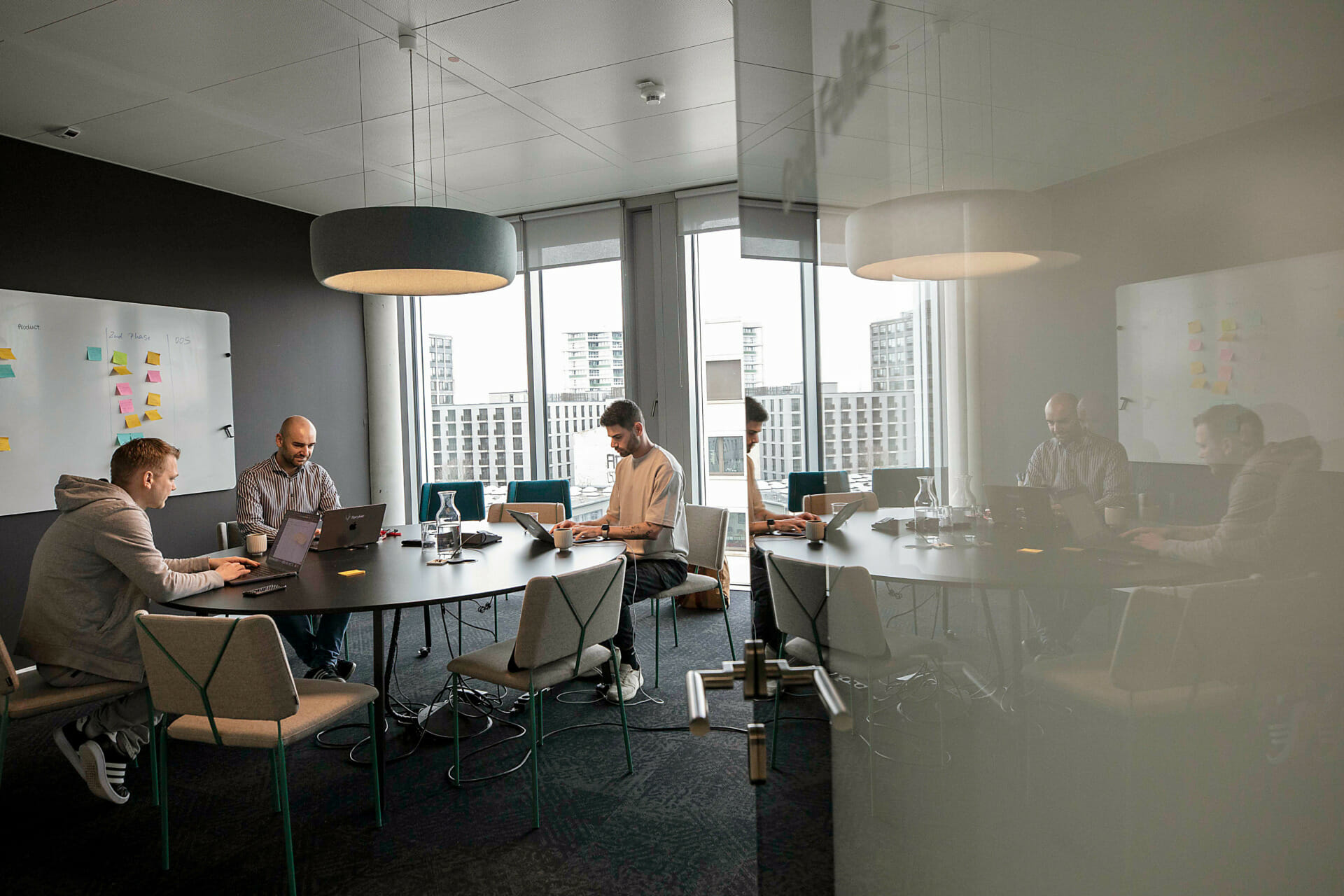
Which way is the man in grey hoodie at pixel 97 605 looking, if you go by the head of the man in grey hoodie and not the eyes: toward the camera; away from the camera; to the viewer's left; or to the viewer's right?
to the viewer's right

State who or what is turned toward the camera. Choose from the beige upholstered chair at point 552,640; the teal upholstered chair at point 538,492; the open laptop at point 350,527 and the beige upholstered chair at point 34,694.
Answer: the teal upholstered chair

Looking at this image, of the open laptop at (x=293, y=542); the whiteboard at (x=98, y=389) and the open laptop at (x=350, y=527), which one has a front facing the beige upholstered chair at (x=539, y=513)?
the whiteboard

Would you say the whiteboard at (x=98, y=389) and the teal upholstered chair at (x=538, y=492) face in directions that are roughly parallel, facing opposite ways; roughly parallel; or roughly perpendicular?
roughly perpendicular

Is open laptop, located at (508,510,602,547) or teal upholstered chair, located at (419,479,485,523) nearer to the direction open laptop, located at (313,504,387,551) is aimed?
the teal upholstered chair

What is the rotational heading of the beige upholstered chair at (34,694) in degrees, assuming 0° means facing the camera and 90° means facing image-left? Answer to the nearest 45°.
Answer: approximately 270°

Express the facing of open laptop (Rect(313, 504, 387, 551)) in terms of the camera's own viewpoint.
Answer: facing away from the viewer and to the left of the viewer

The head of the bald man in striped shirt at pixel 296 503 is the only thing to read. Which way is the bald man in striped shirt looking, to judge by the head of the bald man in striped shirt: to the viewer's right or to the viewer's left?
to the viewer's right

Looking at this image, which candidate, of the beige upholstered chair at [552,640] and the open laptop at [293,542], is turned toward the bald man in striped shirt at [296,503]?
the beige upholstered chair

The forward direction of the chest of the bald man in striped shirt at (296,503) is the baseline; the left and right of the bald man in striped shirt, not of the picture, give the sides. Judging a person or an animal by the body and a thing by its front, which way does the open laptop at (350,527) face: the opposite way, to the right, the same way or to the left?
the opposite way
